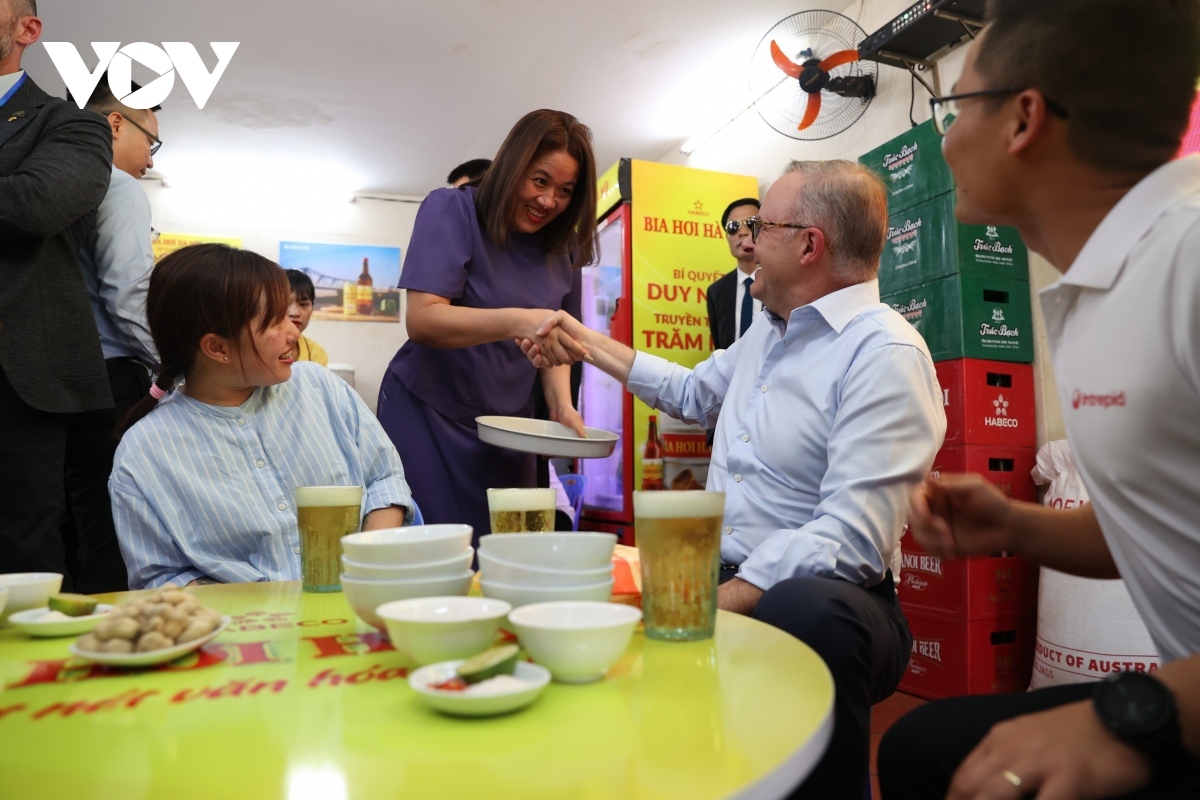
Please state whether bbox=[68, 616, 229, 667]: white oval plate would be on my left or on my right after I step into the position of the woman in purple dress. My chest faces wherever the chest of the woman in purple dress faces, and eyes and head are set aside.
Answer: on my right

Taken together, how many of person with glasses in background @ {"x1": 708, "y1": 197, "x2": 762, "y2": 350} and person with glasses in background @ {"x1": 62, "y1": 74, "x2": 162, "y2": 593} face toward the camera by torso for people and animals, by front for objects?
1

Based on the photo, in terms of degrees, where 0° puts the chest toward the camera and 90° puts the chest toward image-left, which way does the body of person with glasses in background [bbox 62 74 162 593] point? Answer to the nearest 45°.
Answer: approximately 270°

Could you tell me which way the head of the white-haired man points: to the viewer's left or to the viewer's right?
to the viewer's left

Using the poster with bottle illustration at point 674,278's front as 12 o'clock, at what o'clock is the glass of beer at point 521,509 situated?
The glass of beer is roughly at 12 o'clock from the poster with bottle illustration.

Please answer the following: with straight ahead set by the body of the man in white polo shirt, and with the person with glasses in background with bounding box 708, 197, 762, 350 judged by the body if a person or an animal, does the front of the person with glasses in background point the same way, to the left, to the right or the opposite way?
to the left

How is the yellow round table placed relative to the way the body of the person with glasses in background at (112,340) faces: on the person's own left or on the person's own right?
on the person's own right

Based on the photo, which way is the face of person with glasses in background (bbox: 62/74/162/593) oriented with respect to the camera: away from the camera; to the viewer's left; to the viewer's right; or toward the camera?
to the viewer's right

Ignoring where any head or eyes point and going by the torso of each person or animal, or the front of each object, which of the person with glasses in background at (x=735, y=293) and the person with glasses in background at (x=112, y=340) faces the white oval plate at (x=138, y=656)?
the person with glasses in background at (x=735, y=293)

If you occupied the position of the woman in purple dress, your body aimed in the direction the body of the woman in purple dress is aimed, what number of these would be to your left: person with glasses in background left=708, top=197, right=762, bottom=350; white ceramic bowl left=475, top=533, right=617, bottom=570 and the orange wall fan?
2
